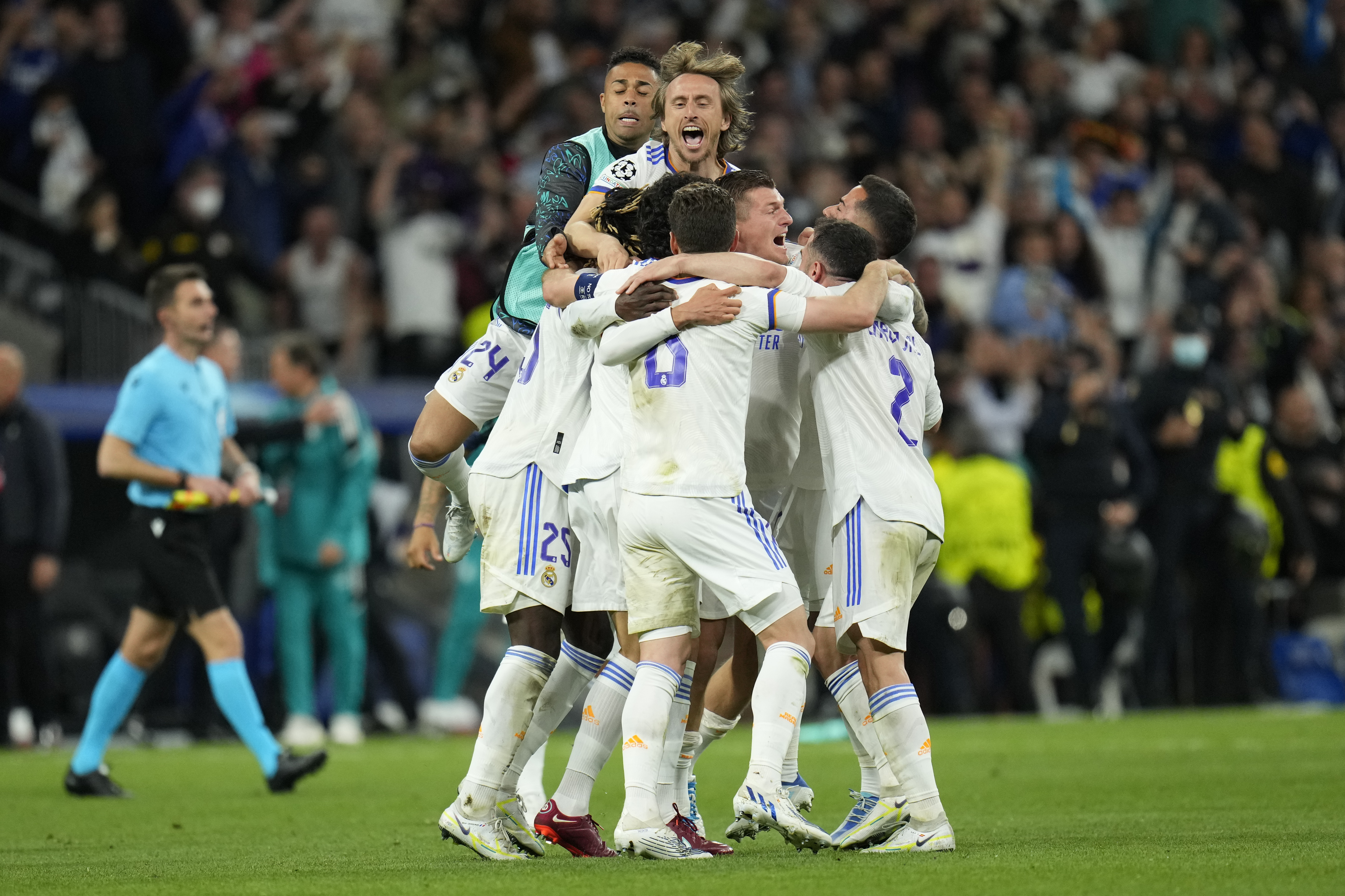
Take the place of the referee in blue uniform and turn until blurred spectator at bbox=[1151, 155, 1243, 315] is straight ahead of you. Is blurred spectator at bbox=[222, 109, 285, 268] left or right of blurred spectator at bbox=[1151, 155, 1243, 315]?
left

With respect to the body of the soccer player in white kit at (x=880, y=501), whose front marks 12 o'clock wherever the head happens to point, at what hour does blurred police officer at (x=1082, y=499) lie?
The blurred police officer is roughly at 2 o'clock from the soccer player in white kit.

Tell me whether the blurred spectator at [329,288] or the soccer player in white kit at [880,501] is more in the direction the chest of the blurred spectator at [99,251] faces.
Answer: the soccer player in white kit

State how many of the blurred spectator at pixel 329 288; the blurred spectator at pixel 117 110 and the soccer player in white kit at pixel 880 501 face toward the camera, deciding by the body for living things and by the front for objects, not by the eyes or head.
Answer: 2

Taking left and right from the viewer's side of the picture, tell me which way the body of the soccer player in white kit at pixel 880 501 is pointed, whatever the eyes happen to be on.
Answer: facing away from the viewer and to the left of the viewer

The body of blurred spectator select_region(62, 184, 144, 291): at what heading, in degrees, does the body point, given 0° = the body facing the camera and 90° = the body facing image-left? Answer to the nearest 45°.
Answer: approximately 0°

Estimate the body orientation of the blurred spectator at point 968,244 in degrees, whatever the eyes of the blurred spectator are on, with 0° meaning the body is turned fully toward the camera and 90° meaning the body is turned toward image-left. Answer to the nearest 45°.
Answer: approximately 0°

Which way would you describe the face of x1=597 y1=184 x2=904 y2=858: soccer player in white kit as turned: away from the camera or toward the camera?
away from the camera
